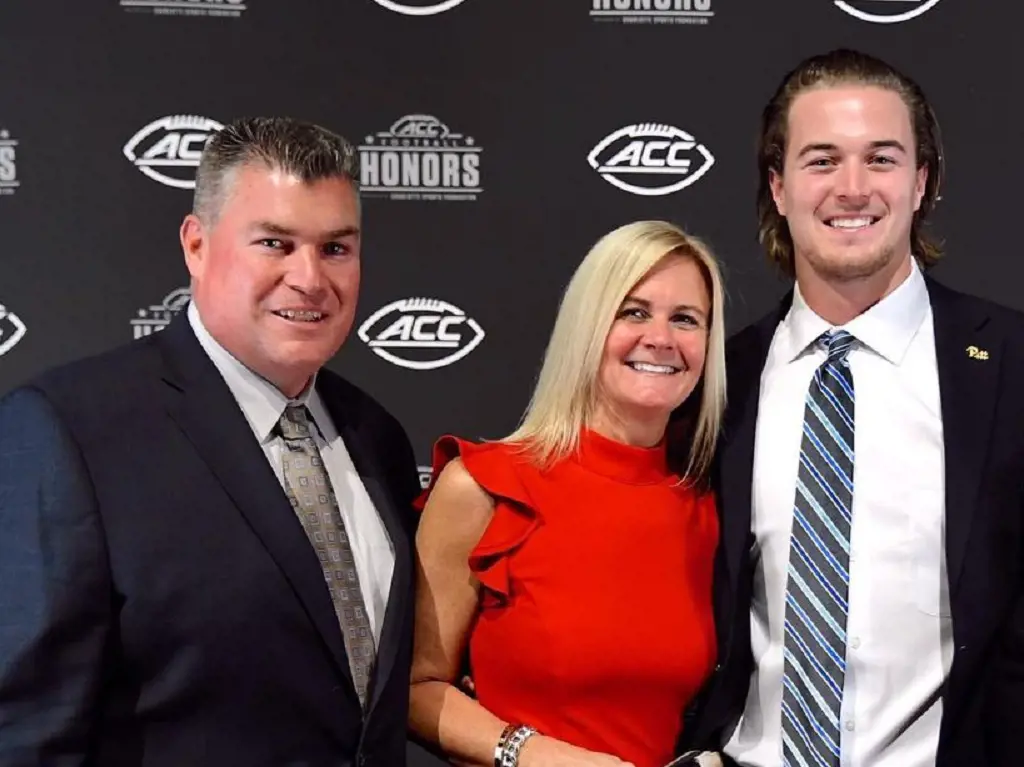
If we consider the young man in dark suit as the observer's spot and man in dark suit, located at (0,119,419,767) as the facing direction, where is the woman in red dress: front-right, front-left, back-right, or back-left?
front-right

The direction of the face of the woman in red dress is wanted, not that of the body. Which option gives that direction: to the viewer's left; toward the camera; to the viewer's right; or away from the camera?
toward the camera

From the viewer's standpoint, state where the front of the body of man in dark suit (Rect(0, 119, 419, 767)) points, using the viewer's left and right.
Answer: facing the viewer and to the right of the viewer

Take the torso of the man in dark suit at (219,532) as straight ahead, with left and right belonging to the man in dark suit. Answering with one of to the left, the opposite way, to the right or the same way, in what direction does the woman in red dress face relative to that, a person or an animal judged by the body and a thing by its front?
the same way

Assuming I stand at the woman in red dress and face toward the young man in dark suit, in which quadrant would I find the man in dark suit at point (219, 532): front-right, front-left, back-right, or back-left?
back-right

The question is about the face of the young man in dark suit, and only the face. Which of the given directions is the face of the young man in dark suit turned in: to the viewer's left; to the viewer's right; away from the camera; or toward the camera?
toward the camera

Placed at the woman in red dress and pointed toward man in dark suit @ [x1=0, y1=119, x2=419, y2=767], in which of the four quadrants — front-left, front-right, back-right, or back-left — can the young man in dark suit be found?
back-left

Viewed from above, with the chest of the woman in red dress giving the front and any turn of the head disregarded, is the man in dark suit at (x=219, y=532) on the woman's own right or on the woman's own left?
on the woman's own right

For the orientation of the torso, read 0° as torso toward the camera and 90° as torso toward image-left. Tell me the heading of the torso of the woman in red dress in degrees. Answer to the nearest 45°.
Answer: approximately 315°

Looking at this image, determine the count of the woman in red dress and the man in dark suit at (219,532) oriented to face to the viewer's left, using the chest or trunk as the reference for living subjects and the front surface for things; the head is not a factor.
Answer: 0

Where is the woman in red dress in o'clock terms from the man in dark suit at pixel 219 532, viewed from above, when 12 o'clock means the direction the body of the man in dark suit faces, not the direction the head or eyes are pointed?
The woman in red dress is roughly at 10 o'clock from the man in dark suit.

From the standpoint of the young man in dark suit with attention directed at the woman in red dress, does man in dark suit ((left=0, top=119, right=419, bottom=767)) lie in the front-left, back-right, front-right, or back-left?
front-left
